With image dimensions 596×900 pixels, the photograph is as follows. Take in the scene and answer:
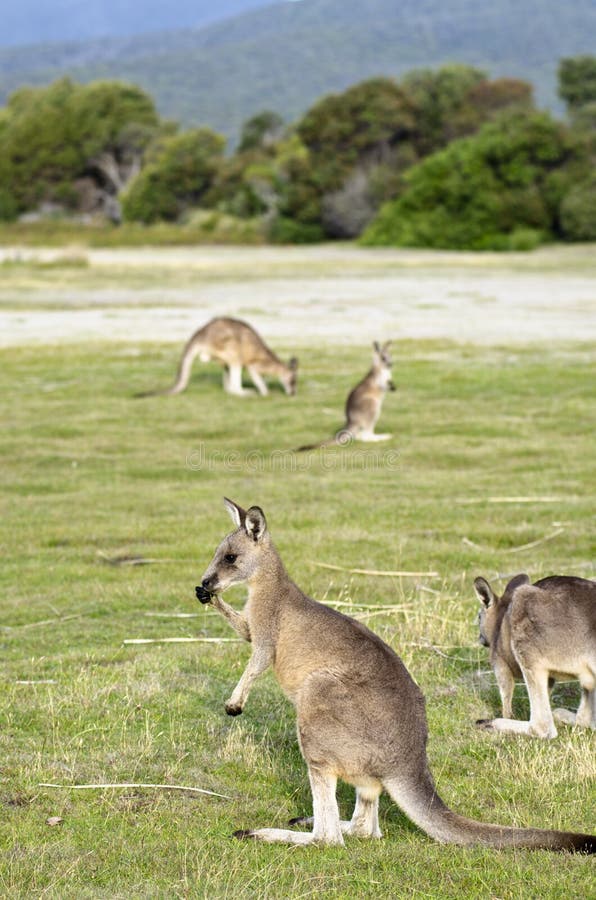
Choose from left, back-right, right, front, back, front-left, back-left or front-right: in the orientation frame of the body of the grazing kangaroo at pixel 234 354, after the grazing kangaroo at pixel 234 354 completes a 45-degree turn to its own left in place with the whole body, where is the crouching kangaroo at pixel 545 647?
back-right

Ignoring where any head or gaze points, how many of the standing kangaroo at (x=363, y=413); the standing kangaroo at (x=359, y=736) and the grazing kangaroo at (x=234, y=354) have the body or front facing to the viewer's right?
2

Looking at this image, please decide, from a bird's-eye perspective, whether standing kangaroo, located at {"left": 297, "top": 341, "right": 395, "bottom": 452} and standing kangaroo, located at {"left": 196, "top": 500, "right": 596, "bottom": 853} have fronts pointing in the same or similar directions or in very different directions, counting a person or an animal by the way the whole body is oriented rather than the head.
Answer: very different directions

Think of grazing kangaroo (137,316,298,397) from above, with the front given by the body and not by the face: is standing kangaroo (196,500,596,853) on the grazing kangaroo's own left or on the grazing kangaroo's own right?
on the grazing kangaroo's own right

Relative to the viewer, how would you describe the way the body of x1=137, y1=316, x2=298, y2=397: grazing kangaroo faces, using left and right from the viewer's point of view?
facing to the right of the viewer

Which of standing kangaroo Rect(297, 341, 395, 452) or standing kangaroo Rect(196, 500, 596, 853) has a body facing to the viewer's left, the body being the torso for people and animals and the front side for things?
standing kangaroo Rect(196, 500, 596, 853)

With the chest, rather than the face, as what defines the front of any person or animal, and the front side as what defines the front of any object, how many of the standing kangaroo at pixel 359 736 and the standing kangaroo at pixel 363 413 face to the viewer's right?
1

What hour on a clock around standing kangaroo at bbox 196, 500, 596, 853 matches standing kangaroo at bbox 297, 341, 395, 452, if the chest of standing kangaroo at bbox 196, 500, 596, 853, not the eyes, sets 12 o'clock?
standing kangaroo at bbox 297, 341, 395, 452 is roughly at 3 o'clock from standing kangaroo at bbox 196, 500, 596, 853.

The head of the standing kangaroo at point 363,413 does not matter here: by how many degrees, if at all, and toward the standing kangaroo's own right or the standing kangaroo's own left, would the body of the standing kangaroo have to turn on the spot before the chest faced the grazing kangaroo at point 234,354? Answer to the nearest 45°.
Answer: approximately 135° to the standing kangaroo's own left

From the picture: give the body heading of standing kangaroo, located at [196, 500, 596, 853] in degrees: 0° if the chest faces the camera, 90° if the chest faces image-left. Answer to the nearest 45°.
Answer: approximately 90°

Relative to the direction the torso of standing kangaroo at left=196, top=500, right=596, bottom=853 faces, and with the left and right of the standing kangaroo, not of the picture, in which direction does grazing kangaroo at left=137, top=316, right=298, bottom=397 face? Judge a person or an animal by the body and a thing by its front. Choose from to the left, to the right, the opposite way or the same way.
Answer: the opposite way
